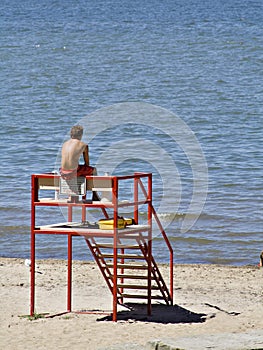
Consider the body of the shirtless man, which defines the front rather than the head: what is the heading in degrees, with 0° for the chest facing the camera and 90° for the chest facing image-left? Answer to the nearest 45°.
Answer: approximately 225°
